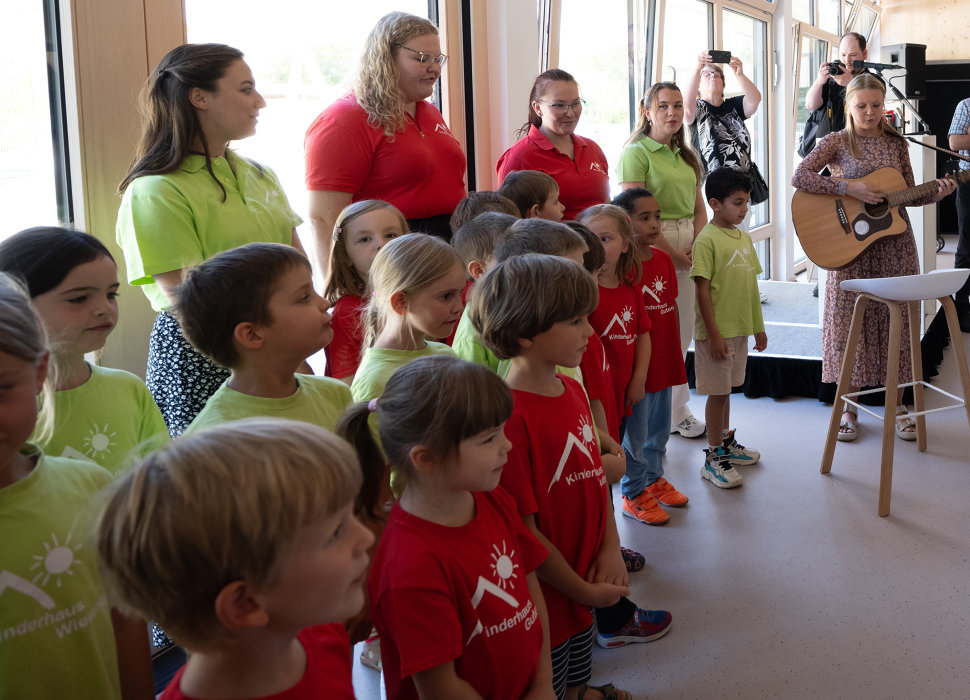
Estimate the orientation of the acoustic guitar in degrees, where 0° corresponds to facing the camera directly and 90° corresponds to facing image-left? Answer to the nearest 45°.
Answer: approximately 0°

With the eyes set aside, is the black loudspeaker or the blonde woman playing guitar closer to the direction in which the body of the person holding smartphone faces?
the blonde woman playing guitar

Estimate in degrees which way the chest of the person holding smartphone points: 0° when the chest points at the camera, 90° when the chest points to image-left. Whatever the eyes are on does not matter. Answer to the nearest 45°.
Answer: approximately 0°

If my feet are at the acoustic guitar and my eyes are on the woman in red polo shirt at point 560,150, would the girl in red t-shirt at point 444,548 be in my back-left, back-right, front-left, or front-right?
front-left

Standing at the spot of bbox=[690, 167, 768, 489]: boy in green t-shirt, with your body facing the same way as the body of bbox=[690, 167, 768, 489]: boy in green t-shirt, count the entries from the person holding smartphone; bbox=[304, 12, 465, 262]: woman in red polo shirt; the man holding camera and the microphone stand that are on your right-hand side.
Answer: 1

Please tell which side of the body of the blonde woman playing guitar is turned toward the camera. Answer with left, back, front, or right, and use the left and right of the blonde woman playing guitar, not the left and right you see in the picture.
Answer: front

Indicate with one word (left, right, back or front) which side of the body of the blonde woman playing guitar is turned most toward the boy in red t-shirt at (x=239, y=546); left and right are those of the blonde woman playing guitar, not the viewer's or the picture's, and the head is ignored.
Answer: front

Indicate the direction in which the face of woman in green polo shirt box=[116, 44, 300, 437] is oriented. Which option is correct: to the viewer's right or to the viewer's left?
to the viewer's right

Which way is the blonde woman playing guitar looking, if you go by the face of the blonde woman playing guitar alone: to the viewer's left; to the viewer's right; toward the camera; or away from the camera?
toward the camera

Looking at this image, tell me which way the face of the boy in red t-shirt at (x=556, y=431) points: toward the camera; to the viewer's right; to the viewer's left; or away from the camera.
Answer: to the viewer's right

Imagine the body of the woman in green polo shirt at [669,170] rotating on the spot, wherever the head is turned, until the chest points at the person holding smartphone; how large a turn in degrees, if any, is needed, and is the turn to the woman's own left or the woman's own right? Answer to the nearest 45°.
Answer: approximately 135° to the woman's own left

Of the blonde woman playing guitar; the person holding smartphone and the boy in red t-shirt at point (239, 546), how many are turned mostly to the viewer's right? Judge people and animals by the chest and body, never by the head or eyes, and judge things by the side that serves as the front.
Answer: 1

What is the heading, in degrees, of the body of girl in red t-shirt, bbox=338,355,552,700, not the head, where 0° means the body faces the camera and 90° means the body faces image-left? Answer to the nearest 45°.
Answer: approximately 315°

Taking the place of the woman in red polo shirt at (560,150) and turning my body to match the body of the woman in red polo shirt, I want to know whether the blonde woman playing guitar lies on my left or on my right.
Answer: on my left
